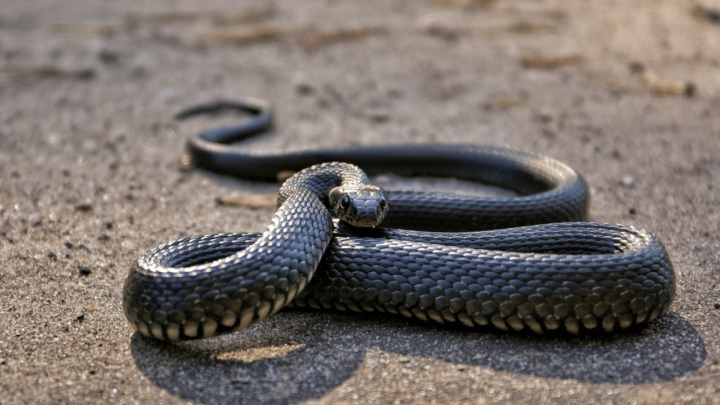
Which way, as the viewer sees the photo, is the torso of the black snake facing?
toward the camera

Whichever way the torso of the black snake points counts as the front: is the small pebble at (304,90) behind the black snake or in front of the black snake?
behind

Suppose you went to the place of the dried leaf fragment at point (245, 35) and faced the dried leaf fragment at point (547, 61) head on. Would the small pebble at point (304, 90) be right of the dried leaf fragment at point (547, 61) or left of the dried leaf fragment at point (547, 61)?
right

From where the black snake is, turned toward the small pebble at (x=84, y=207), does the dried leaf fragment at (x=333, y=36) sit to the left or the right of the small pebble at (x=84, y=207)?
right

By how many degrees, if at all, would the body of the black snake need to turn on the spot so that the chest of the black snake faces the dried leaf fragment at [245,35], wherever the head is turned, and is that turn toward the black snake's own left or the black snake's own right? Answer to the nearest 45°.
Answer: approximately 180°
